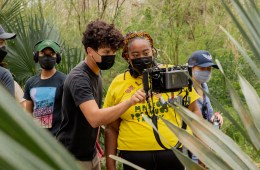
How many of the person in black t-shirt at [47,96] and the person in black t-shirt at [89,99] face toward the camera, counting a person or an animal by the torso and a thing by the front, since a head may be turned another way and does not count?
1

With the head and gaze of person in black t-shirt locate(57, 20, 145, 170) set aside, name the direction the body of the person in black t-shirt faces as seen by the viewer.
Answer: to the viewer's right

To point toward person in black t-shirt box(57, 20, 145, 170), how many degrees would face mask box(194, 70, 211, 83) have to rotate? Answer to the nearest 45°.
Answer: approximately 90° to its right

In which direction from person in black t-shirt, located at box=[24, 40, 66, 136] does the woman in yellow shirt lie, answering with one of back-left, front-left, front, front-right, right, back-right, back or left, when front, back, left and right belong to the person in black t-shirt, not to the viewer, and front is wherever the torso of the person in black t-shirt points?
front-left

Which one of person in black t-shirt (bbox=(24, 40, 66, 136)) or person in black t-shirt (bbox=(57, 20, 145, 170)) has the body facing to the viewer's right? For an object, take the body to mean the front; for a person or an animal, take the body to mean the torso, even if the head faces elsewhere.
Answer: person in black t-shirt (bbox=(57, 20, 145, 170))

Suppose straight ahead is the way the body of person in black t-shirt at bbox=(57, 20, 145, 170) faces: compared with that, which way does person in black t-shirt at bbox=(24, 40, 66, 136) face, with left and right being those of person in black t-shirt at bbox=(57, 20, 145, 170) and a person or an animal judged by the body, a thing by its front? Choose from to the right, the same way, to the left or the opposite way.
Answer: to the right

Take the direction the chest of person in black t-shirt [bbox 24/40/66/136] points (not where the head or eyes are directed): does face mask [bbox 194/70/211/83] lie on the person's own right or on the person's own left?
on the person's own left

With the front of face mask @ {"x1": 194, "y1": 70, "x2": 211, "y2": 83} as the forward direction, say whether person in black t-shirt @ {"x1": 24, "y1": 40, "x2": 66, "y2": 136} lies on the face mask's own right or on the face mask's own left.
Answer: on the face mask's own right

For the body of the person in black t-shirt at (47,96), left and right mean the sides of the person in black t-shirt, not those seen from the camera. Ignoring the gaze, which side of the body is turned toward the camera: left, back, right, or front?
front

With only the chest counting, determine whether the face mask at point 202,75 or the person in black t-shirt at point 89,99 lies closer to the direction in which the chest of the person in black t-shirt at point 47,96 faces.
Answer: the person in black t-shirt
